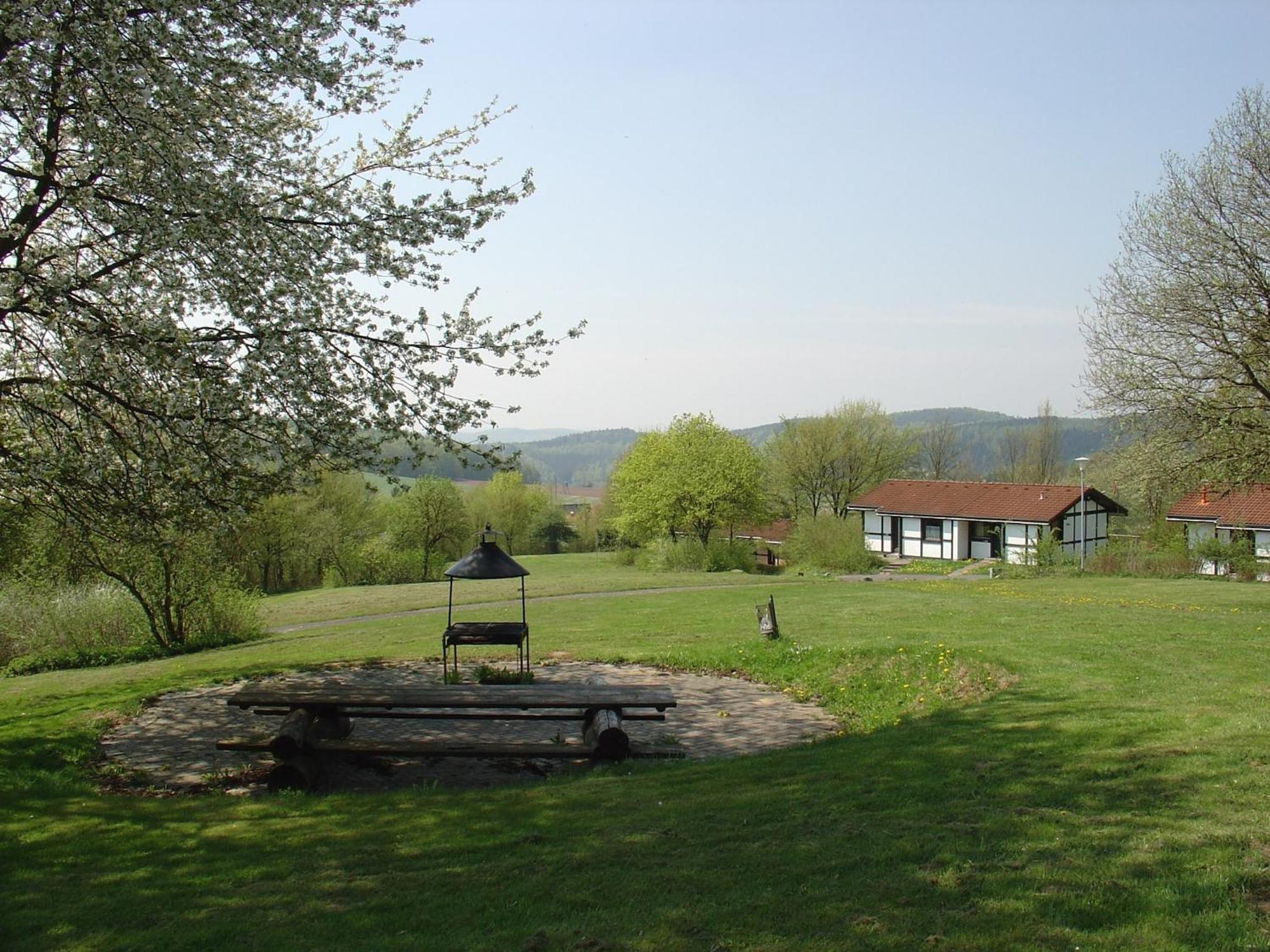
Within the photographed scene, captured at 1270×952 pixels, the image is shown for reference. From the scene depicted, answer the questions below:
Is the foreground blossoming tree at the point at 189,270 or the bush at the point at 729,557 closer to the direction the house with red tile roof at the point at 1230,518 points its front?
the foreground blossoming tree

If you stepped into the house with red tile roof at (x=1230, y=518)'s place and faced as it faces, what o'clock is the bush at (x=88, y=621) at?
The bush is roughly at 1 o'clock from the house with red tile roof.

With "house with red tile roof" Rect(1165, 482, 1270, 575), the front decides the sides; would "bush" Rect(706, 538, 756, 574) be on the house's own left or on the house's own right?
on the house's own right

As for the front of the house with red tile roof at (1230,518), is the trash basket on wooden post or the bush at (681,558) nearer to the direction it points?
the trash basket on wooden post

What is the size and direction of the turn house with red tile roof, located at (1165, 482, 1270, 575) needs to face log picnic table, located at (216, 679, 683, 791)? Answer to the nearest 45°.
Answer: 0° — it already faces it

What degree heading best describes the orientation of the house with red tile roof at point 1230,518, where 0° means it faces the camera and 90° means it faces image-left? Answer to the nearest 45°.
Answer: approximately 0°

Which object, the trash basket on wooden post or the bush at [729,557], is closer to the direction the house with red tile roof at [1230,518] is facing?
the trash basket on wooden post

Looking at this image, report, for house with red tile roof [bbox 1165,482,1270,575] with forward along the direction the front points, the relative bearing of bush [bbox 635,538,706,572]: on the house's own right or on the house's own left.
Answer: on the house's own right
